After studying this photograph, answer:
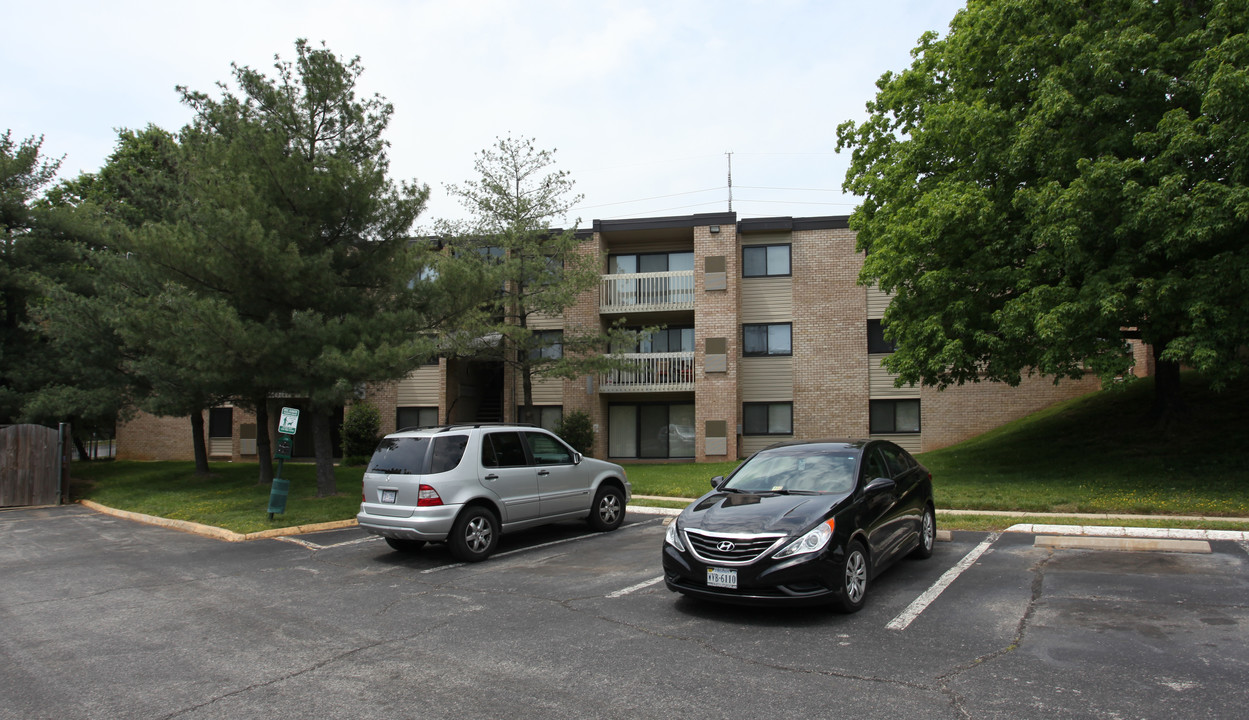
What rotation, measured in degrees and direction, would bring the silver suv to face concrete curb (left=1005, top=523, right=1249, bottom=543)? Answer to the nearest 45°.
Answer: approximately 45° to its right

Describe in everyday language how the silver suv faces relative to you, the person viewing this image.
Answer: facing away from the viewer and to the right of the viewer

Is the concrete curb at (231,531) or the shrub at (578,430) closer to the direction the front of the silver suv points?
the shrub

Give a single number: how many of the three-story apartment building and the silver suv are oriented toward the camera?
1

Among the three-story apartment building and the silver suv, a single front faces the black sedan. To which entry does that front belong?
the three-story apartment building

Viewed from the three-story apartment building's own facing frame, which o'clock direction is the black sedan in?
The black sedan is roughly at 12 o'clock from the three-story apartment building.

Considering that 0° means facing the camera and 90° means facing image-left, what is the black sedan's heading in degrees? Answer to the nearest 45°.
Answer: approximately 45°

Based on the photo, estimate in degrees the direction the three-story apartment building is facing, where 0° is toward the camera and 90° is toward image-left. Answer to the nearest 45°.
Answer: approximately 0°

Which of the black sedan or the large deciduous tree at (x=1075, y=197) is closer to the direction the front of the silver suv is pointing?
the large deciduous tree
